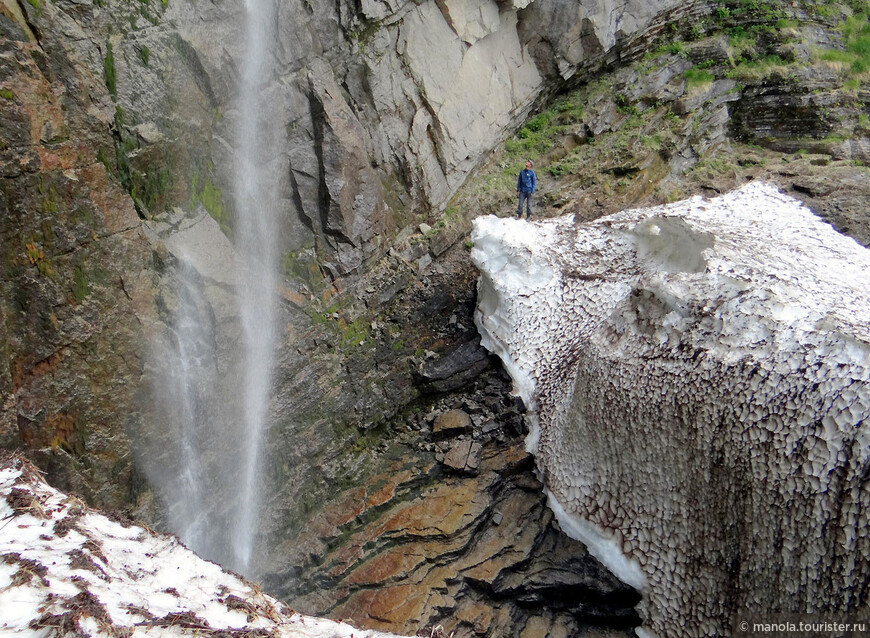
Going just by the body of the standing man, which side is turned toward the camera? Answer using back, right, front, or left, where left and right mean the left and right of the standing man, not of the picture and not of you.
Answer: front

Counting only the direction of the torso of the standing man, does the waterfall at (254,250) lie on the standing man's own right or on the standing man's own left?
on the standing man's own right

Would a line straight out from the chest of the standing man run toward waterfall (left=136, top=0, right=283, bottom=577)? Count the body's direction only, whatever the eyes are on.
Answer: no
